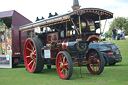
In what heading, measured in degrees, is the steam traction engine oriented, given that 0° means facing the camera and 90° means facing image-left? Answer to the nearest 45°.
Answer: approximately 315°

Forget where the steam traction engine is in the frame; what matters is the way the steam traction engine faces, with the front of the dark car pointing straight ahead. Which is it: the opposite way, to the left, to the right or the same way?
the opposite way

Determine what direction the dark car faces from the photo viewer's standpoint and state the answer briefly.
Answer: facing away from the viewer and to the left of the viewer

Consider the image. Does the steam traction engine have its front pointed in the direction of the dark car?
no
